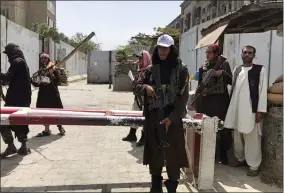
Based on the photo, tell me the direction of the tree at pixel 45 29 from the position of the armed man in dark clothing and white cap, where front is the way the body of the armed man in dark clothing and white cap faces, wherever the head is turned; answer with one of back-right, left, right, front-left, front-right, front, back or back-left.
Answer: back-right

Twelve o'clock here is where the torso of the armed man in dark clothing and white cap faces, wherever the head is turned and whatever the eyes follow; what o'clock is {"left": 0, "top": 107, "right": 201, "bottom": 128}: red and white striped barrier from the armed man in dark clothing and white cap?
The red and white striped barrier is roughly at 3 o'clock from the armed man in dark clothing and white cap.

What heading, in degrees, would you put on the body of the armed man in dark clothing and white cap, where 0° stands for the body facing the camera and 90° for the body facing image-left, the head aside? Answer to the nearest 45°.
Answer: approximately 0°
